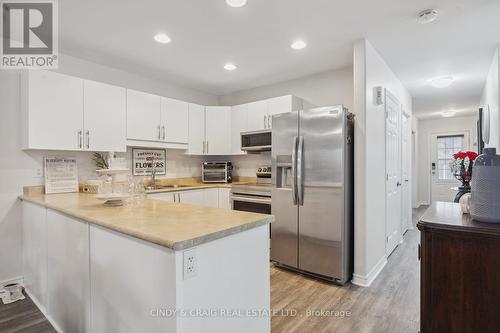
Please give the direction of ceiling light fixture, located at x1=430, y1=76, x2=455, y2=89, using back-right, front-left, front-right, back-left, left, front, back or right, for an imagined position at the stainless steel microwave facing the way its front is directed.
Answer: back-left

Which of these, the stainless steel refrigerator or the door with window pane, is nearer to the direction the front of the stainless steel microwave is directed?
the stainless steel refrigerator

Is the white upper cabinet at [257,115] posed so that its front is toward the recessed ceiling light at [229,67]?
yes

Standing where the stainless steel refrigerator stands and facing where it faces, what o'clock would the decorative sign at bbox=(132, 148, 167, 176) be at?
The decorative sign is roughly at 2 o'clock from the stainless steel refrigerator.

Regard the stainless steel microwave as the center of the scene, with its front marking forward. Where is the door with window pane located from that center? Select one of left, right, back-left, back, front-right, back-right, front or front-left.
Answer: back
